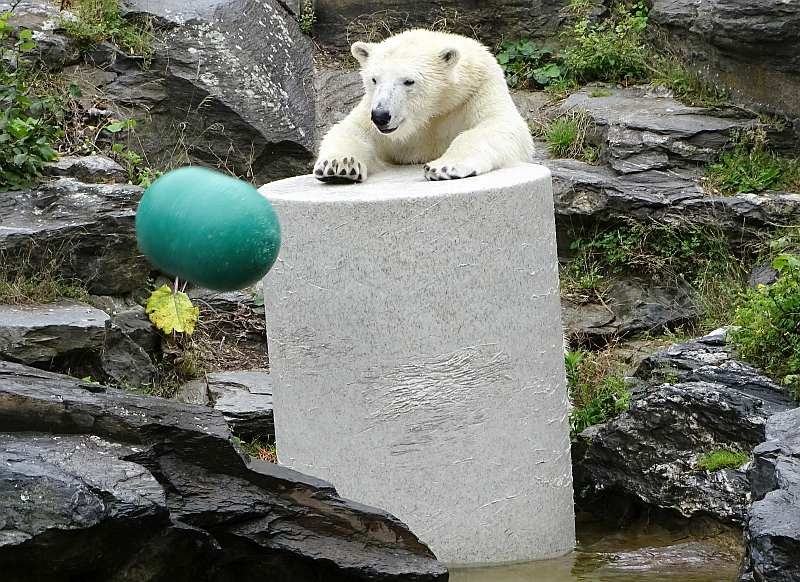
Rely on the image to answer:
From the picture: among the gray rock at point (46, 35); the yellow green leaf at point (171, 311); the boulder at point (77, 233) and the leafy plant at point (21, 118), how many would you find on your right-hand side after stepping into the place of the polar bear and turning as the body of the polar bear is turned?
4

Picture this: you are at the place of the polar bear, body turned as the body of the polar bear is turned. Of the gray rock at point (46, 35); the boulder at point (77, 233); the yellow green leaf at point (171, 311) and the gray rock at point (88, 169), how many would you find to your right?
4

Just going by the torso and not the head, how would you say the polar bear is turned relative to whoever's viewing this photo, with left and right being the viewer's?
facing the viewer and to the left of the viewer

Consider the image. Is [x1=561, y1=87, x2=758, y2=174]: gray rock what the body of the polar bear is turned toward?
no

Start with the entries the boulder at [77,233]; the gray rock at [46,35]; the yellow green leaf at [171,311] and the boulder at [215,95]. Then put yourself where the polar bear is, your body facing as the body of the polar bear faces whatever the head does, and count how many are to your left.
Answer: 0

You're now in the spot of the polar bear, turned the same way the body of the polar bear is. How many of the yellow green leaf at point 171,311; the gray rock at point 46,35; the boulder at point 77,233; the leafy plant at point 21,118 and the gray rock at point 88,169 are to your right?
5

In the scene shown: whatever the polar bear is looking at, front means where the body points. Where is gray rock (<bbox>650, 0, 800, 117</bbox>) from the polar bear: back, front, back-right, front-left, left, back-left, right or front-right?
back

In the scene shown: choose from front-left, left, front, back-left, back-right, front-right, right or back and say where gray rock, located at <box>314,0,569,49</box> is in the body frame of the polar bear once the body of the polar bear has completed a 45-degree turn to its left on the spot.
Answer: back

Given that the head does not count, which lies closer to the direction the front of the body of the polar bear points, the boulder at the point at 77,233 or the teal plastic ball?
the teal plastic ball

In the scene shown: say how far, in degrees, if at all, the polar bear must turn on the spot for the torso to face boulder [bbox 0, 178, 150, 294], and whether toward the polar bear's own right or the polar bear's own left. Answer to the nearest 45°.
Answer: approximately 90° to the polar bear's own right

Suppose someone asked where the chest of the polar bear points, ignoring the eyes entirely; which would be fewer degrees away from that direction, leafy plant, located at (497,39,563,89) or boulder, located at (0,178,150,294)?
the boulder

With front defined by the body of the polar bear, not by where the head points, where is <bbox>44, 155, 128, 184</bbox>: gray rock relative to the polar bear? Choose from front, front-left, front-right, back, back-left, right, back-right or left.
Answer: right

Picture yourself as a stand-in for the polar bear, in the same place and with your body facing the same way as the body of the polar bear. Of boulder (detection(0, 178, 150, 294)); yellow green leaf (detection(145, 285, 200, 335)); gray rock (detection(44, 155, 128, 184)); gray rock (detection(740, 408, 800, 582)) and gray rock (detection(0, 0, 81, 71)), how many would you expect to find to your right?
4

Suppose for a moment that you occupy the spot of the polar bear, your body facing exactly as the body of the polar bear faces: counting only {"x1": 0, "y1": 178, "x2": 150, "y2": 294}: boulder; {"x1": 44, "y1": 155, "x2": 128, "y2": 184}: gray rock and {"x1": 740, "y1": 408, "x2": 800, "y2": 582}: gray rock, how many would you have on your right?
2

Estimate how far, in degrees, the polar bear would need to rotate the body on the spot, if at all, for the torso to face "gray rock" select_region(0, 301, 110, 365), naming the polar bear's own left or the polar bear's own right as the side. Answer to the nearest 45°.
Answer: approximately 45° to the polar bear's own right

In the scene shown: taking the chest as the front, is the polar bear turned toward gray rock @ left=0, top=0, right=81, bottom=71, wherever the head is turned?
no
